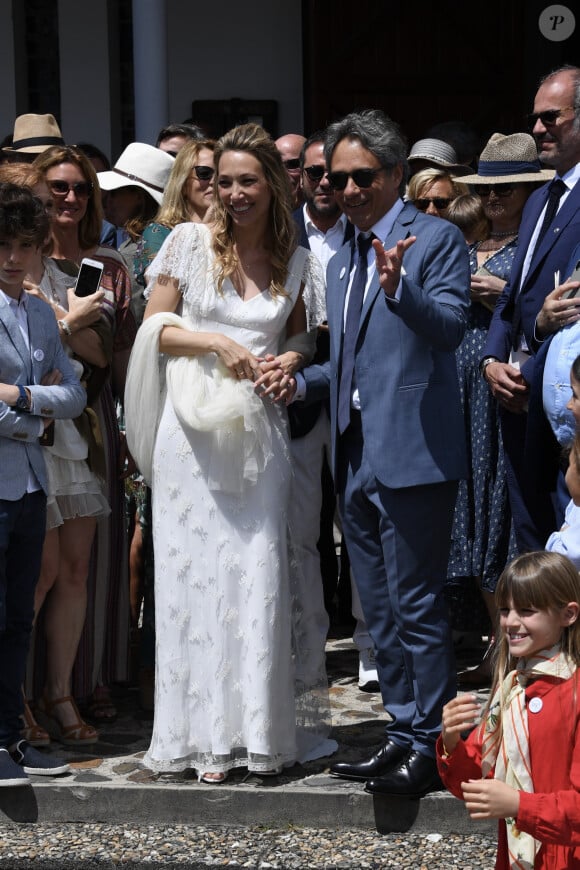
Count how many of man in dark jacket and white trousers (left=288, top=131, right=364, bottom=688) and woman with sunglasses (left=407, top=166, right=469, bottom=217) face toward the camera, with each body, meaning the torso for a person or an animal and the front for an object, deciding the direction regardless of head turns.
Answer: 2

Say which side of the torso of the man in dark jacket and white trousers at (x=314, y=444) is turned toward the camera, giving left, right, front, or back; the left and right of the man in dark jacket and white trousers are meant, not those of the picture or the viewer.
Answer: front

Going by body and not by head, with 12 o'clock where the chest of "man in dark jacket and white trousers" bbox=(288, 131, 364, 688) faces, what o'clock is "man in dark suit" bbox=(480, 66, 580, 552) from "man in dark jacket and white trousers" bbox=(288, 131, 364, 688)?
"man in dark suit" bbox=(480, 66, 580, 552) is roughly at 10 o'clock from "man in dark jacket and white trousers" bbox=(288, 131, 364, 688).

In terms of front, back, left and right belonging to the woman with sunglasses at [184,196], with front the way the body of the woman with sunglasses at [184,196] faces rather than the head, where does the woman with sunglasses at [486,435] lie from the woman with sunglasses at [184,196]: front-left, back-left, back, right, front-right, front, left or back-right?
front-left

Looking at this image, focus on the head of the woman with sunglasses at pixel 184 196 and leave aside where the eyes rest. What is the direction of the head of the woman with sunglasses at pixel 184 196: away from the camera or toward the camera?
toward the camera

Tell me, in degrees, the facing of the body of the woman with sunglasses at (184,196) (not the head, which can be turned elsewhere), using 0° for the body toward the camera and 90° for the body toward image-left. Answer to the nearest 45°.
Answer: approximately 315°

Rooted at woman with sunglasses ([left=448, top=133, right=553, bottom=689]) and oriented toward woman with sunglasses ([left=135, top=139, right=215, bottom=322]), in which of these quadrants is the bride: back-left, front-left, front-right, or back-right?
front-left

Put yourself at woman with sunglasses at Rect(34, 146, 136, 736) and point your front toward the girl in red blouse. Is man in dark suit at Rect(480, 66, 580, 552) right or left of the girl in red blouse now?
left

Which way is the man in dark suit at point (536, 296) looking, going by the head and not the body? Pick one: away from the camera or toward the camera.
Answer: toward the camera

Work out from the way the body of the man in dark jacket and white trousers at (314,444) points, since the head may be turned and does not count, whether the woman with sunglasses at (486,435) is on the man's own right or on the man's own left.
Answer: on the man's own left

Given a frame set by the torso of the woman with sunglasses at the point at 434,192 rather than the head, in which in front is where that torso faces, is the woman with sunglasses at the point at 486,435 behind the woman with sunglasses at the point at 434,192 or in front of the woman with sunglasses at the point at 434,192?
in front

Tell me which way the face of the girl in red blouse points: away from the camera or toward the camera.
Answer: toward the camera

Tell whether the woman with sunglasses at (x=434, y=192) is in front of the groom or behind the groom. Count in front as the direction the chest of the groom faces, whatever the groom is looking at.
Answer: behind
